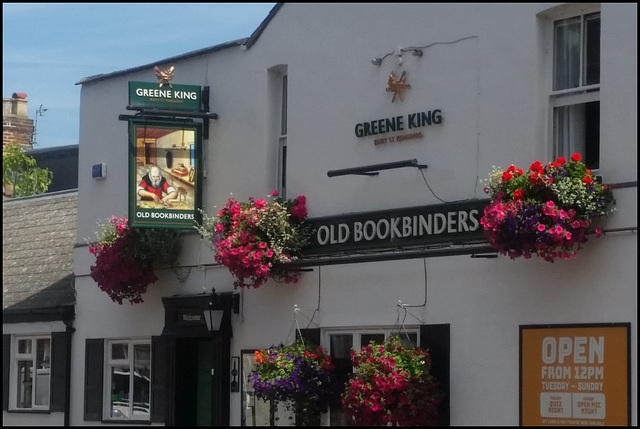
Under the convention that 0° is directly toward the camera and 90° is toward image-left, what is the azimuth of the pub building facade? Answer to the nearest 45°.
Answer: approximately 45°
